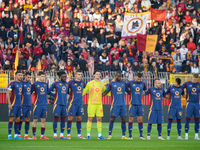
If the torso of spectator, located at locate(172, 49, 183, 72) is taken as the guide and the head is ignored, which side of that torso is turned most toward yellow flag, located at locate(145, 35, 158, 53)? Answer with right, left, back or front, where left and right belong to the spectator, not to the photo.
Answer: right

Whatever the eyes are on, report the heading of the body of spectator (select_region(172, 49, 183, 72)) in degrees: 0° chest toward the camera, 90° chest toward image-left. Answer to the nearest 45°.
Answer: approximately 0°

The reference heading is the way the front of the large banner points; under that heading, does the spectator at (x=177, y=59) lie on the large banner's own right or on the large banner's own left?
on the large banner's own left

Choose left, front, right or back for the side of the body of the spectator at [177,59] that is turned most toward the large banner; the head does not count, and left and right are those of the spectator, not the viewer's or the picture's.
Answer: right

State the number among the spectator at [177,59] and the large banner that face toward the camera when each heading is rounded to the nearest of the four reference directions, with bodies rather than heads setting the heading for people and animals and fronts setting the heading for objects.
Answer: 2

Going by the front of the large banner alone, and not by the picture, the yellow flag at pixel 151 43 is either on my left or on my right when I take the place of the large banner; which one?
on my left
